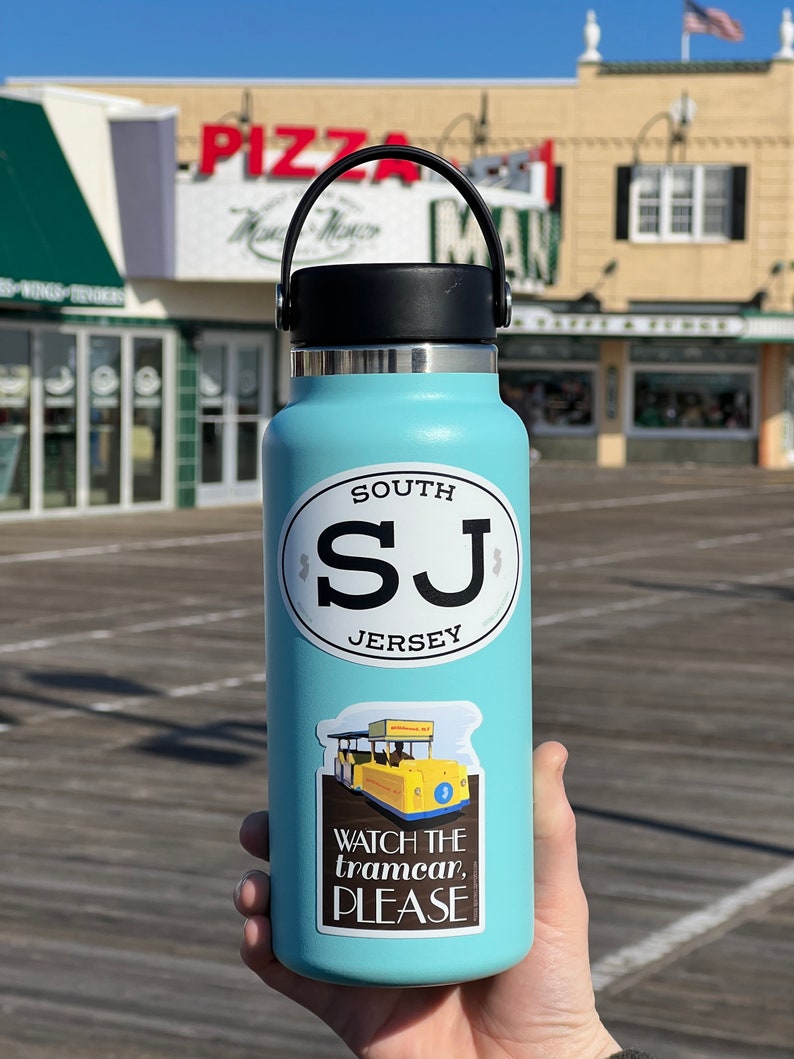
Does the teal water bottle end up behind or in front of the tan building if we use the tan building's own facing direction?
in front

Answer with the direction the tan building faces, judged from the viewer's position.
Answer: facing the viewer
